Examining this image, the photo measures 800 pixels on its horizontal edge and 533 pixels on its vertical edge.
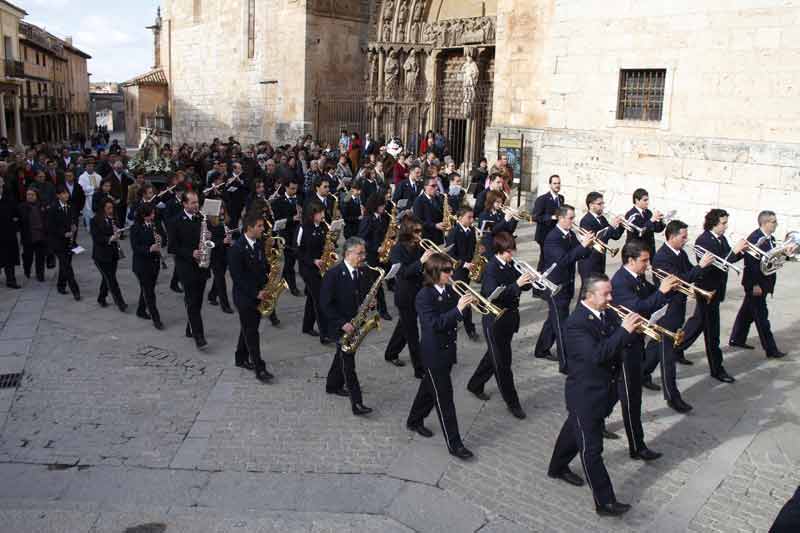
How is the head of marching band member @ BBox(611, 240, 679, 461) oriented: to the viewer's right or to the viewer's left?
to the viewer's right

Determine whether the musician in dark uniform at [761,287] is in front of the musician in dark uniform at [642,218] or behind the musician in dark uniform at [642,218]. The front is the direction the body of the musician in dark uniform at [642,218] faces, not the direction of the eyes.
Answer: in front

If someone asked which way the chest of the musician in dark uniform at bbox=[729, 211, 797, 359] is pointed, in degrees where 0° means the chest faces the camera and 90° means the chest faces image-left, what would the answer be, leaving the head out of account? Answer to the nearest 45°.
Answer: approximately 270°

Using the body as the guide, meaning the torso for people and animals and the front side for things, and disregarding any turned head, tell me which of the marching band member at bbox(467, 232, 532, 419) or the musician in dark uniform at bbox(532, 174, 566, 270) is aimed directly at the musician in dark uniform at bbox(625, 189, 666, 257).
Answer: the musician in dark uniform at bbox(532, 174, 566, 270)

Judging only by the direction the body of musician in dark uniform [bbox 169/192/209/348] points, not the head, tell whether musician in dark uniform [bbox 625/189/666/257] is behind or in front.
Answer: in front

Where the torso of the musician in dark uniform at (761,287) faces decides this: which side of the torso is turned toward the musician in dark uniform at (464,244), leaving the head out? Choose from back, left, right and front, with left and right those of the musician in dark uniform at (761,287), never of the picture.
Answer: back

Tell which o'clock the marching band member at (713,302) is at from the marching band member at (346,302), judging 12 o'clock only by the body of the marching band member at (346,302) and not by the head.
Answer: the marching band member at (713,302) is roughly at 10 o'clock from the marching band member at (346,302).

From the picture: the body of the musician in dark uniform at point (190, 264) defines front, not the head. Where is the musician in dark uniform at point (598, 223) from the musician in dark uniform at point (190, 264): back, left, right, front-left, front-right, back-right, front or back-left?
front-left

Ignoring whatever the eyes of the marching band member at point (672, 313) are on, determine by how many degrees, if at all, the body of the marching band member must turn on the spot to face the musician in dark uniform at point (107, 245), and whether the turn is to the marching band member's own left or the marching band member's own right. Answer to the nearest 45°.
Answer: approximately 135° to the marching band member's own right

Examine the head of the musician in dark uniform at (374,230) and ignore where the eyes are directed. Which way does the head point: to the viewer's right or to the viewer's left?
to the viewer's right

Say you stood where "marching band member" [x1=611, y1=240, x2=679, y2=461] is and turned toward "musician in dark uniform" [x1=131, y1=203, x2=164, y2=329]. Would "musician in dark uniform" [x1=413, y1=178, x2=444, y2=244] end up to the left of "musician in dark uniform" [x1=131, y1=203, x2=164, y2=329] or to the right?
right

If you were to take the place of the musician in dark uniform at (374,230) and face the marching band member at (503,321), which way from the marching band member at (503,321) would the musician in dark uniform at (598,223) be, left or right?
left

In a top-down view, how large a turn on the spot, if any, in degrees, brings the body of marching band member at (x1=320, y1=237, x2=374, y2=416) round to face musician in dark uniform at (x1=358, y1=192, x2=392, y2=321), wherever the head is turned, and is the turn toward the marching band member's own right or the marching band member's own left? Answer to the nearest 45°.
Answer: approximately 135° to the marching band member's own left

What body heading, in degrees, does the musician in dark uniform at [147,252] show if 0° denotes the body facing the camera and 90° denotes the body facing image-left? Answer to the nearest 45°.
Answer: approximately 315°

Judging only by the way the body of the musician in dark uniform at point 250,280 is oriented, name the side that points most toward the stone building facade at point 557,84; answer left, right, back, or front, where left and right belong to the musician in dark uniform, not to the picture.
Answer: left

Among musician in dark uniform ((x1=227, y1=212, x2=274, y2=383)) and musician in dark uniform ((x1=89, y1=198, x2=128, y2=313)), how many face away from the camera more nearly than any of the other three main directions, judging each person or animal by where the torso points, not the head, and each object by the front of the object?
0

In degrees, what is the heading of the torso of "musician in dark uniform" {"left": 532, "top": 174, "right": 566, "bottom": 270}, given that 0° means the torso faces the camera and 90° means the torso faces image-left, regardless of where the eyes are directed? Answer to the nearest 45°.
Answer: approximately 315°

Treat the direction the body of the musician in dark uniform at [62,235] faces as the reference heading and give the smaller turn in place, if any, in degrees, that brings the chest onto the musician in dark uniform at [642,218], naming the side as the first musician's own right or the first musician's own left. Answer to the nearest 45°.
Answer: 0° — they already face them
